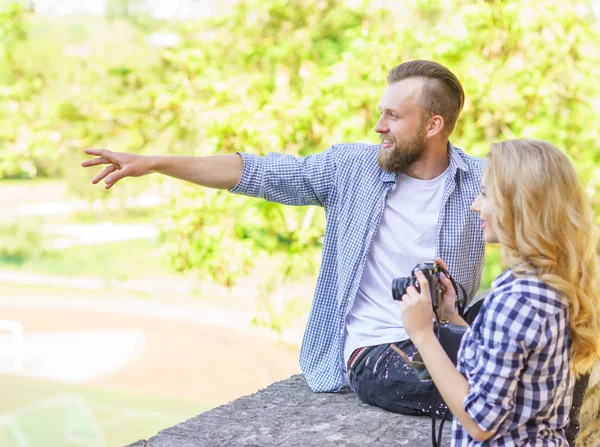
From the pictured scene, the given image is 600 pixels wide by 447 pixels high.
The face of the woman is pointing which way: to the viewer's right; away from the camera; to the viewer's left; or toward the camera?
to the viewer's left

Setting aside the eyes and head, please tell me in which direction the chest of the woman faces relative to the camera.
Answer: to the viewer's left

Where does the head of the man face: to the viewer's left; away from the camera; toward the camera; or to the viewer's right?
to the viewer's left

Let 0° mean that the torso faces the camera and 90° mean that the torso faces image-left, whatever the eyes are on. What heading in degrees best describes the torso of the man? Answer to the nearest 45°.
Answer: approximately 0°

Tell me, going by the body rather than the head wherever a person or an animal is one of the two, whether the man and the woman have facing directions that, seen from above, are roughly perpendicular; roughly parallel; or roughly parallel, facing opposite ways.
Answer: roughly perpendicular

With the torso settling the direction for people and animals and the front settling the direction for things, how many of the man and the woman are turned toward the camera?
1
